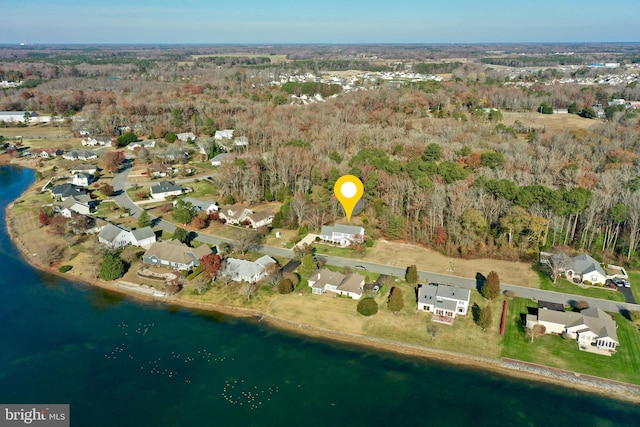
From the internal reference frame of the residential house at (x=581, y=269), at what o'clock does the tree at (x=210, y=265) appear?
The tree is roughly at 2 o'clock from the residential house.

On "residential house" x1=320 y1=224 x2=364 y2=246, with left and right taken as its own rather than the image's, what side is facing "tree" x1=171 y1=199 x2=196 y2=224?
right

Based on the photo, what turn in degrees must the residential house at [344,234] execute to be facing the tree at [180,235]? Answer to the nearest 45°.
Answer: approximately 90° to its right

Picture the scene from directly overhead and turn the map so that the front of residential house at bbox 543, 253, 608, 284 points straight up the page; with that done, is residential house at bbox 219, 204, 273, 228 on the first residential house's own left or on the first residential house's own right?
on the first residential house's own right

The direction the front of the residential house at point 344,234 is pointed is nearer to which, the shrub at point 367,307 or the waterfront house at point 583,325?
the shrub

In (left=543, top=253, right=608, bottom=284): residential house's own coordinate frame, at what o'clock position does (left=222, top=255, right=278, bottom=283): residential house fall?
(left=222, top=255, right=278, bottom=283): residential house is roughly at 2 o'clock from (left=543, top=253, right=608, bottom=284): residential house.

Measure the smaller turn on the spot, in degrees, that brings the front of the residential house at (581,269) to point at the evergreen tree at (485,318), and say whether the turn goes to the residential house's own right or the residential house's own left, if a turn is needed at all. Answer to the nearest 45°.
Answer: approximately 45° to the residential house's own right

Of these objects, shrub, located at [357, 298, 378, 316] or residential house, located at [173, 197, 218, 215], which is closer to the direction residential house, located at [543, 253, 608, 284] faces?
the shrub

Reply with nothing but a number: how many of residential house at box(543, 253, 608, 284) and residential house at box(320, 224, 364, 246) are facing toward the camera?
2

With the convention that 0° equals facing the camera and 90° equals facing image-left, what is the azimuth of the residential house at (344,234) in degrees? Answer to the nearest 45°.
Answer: approximately 0°

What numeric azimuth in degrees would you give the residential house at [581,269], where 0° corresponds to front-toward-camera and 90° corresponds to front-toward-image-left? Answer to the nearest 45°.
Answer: approximately 0°

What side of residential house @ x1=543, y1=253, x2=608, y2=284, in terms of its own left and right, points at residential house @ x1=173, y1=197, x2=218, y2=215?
right

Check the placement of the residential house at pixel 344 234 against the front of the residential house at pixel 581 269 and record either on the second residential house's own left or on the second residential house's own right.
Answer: on the second residential house's own right
